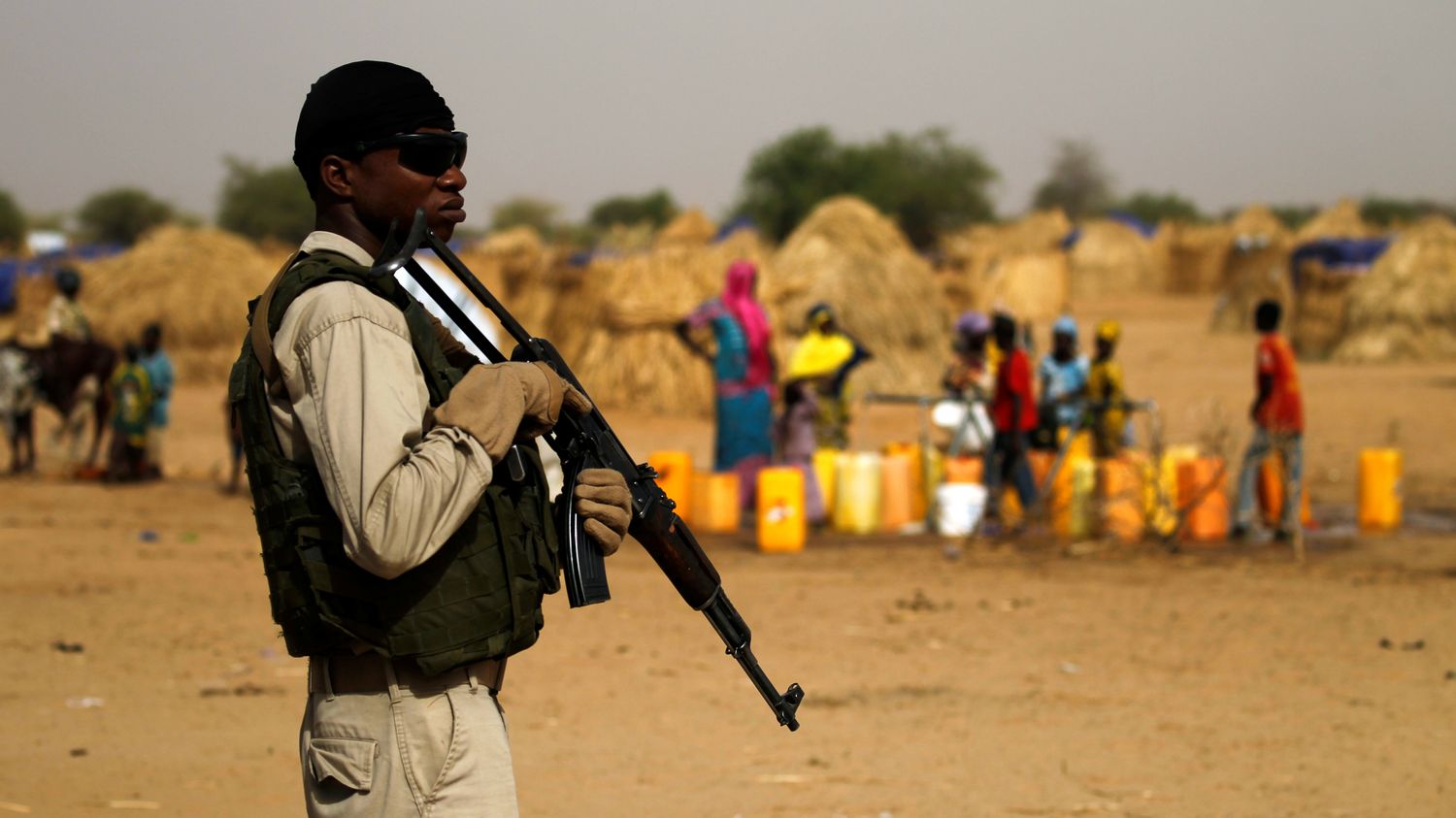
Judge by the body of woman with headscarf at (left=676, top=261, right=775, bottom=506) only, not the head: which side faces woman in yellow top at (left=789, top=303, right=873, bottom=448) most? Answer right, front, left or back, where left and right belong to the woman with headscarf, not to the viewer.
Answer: front

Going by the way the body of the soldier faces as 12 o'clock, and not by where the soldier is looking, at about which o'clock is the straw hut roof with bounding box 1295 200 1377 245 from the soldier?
The straw hut roof is roughly at 10 o'clock from the soldier.

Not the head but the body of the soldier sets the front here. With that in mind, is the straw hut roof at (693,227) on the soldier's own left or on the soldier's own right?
on the soldier's own left

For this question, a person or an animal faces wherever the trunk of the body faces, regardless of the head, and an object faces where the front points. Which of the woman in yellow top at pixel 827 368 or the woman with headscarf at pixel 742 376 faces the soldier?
the woman in yellow top

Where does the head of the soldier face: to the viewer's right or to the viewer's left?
to the viewer's right

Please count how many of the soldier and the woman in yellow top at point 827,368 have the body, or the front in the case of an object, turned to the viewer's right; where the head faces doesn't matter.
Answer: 1

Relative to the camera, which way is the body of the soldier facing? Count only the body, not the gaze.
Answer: to the viewer's right

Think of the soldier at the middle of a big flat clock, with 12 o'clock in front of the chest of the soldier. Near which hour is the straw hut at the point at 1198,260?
The straw hut is roughly at 10 o'clock from the soldier.
